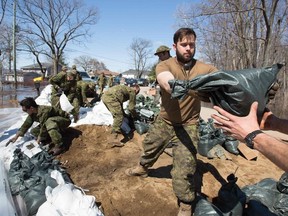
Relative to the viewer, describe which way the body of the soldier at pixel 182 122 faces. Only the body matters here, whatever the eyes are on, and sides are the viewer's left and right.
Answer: facing the viewer

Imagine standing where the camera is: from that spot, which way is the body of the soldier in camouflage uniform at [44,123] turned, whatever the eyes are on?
to the viewer's left

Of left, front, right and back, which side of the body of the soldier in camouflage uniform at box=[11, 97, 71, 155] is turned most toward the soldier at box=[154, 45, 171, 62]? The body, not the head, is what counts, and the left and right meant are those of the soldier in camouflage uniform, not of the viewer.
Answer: back

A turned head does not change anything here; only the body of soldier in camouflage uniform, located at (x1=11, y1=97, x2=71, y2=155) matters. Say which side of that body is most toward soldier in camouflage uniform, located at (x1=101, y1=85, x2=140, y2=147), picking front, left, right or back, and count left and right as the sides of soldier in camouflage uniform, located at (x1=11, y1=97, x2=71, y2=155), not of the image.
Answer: back

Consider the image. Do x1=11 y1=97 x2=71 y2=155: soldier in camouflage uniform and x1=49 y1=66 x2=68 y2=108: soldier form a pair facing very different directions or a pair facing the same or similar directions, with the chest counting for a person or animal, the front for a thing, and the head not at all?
very different directions

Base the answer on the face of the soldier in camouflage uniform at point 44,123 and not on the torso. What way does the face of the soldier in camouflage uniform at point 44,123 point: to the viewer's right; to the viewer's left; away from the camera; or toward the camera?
to the viewer's left

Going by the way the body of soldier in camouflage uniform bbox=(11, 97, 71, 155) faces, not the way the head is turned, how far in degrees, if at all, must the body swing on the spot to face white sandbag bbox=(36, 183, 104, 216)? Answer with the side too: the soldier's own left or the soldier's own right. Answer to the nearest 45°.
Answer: approximately 90° to the soldier's own left
